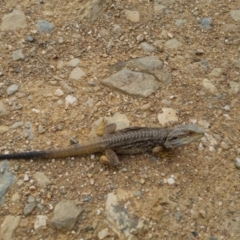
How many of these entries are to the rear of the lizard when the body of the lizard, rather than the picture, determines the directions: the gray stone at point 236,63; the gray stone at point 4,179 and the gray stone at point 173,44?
1

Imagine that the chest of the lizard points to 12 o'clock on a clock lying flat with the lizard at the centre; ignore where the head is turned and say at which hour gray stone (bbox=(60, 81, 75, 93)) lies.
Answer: The gray stone is roughly at 8 o'clock from the lizard.

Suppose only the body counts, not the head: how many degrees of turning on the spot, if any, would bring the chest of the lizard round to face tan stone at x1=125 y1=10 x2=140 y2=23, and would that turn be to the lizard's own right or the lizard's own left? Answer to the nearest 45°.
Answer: approximately 90° to the lizard's own left

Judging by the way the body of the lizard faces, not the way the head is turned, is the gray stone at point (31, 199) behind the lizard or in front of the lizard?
behind

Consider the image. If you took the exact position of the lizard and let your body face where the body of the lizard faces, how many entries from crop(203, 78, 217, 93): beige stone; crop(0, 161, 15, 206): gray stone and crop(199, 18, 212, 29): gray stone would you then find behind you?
1

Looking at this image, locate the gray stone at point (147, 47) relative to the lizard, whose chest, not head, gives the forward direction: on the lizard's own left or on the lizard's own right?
on the lizard's own left

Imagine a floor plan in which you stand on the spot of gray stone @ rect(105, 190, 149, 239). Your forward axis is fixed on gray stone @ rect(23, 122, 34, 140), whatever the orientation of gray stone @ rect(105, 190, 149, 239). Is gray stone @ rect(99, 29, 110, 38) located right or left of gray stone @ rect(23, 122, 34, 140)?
right

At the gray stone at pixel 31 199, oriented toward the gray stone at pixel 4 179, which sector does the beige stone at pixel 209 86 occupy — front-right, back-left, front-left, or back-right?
back-right

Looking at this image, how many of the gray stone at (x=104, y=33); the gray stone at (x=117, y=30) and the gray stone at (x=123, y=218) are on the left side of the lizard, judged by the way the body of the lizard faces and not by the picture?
2

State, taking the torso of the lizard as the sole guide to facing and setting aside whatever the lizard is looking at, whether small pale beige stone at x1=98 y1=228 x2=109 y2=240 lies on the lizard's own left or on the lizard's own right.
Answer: on the lizard's own right

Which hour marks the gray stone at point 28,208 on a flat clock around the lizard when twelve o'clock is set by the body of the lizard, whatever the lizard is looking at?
The gray stone is roughly at 5 o'clock from the lizard.

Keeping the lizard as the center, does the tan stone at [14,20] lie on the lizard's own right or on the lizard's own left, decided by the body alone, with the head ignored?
on the lizard's own left

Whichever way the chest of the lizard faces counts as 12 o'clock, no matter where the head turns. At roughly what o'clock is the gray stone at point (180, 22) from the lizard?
The gray stone is roughly at 10 o'clock from the lizard.

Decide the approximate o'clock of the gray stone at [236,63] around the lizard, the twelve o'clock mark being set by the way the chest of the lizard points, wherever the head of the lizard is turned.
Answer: The gray stone is roughly at 11 o'clock from the lizard.

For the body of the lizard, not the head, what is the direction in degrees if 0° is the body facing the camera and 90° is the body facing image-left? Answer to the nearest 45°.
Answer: approximately 270°

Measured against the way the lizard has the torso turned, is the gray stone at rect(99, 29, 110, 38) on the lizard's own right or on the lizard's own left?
on the lizard's own left

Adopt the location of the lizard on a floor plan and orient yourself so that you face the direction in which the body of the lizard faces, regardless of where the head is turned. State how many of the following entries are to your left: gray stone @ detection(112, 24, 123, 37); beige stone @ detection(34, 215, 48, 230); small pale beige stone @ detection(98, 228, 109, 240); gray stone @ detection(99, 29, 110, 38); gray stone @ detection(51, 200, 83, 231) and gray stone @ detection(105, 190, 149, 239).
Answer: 2
